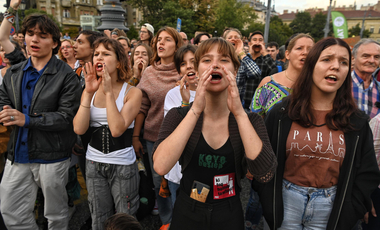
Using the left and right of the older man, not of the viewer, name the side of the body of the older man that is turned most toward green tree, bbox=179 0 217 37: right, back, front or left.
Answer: back

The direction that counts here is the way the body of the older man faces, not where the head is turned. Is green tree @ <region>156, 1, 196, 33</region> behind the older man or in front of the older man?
behind

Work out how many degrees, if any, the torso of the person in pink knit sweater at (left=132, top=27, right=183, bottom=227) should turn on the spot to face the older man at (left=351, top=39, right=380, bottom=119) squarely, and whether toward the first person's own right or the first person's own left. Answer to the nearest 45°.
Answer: approximately 135° to the first person's own left

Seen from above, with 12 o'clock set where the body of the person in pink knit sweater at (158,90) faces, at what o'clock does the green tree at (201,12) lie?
The green tree is roughly at 5 o'clock from the person in pink knit sweater.

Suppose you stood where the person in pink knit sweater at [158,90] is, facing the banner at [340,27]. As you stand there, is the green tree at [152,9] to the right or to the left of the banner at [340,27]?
left

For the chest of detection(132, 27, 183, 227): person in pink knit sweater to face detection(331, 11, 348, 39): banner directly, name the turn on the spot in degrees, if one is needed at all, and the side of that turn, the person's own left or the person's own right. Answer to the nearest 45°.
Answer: approximately 180°

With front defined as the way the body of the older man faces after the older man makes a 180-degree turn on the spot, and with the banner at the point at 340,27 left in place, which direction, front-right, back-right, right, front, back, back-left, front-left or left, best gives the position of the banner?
front-right

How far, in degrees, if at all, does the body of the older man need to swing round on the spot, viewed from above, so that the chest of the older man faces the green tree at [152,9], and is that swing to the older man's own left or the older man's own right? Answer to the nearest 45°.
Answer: approximately 180°

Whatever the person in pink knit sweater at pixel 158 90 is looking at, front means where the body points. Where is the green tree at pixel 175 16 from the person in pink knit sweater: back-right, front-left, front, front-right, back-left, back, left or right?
back-right

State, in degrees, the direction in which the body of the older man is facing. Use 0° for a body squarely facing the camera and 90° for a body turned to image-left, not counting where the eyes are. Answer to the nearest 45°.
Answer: approximately 315°

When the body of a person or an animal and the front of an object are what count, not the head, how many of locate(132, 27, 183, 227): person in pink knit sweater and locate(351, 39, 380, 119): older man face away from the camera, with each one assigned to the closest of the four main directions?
0
